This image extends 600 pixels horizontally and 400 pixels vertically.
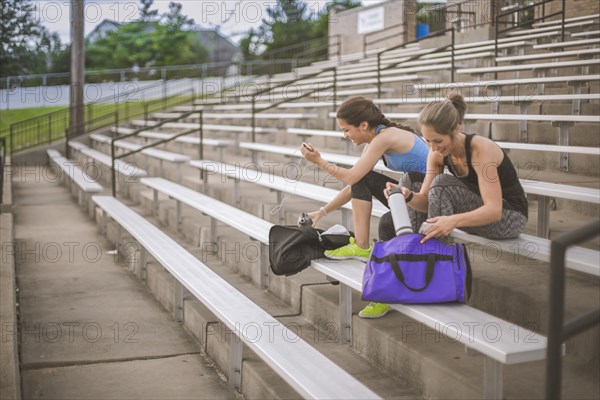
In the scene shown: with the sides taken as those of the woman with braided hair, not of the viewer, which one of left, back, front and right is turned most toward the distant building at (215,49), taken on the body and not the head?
right

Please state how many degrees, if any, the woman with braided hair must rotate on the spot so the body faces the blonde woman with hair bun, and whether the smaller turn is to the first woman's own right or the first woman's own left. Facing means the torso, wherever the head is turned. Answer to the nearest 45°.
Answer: approximately 135° to the first woman's own left

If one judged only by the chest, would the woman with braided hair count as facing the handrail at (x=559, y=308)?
no

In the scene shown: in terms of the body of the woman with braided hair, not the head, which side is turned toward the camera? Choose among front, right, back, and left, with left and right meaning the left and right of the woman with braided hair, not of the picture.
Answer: left

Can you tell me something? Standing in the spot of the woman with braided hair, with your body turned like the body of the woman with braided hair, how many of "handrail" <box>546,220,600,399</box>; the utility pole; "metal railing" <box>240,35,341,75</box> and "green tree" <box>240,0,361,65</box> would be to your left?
1

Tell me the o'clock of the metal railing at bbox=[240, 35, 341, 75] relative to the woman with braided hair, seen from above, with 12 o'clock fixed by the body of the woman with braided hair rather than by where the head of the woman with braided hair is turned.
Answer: The metal railing is roughly at 3 o'clock from the woman with braided hair.

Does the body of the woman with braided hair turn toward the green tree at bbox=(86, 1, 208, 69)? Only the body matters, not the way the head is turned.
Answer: no

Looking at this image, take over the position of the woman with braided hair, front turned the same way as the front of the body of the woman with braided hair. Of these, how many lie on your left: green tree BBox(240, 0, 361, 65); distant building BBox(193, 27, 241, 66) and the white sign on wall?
0

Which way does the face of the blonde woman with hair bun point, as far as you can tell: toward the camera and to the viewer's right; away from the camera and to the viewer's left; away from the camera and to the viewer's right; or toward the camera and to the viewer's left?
toward the camera and to the viewer's left

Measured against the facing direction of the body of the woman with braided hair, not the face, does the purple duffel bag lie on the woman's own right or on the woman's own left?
on the woman's own left

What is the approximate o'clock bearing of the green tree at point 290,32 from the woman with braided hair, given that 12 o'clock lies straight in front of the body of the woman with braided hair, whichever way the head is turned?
The green tree is roughly at 3 o'clock from the woman with braided hair.
